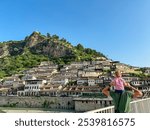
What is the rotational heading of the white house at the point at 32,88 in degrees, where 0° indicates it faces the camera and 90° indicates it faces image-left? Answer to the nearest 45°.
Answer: approximately 0°

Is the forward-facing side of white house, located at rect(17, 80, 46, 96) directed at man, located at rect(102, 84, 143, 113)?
yes

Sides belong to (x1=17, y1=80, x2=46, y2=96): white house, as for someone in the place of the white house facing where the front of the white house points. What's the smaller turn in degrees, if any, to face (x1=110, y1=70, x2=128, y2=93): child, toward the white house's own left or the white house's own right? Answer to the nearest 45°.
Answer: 0° — it already faces them
